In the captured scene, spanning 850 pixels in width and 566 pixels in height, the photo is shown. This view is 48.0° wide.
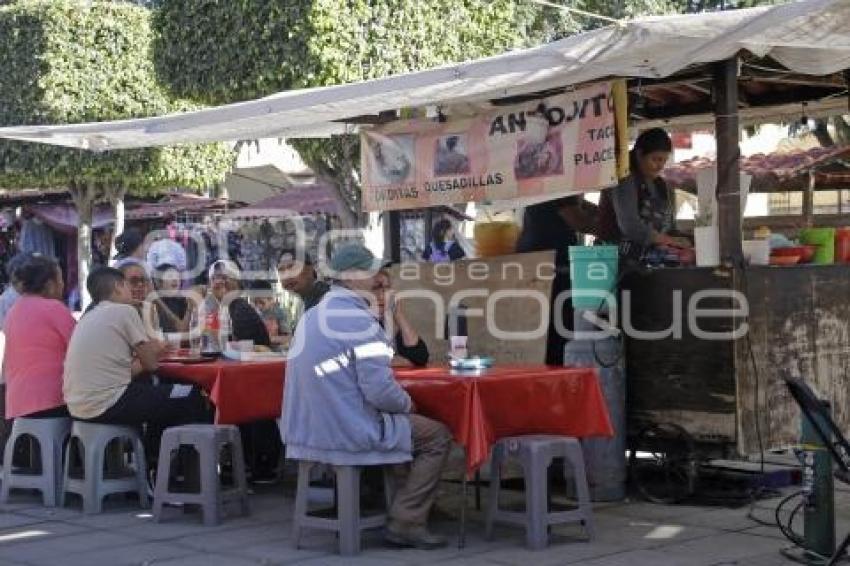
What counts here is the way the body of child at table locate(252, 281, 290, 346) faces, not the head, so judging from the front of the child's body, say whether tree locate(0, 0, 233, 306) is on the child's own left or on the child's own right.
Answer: on the child's own right

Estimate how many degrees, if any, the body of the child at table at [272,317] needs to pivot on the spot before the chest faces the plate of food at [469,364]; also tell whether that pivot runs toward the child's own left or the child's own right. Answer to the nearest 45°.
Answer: approximately 45° to the child's own left

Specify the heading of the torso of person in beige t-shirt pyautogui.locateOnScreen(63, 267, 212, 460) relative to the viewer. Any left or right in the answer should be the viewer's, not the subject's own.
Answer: facing away from the viewer and to the right of the viewer

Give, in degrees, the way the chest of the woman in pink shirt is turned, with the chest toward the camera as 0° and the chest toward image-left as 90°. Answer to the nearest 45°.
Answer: approximately 225°

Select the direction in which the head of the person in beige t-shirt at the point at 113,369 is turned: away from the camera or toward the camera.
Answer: away from the camera

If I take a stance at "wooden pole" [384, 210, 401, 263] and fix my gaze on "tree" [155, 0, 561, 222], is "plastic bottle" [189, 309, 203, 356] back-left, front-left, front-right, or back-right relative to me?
back-left

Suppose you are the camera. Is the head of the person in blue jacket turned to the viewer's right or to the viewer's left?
to the viewer's right

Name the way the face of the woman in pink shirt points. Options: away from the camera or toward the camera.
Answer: away from the camera

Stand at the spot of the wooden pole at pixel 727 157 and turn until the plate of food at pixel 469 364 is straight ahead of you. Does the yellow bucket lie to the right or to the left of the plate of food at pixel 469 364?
right

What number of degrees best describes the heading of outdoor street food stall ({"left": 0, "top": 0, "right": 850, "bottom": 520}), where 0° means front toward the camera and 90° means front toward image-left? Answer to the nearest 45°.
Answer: approximately 45°
